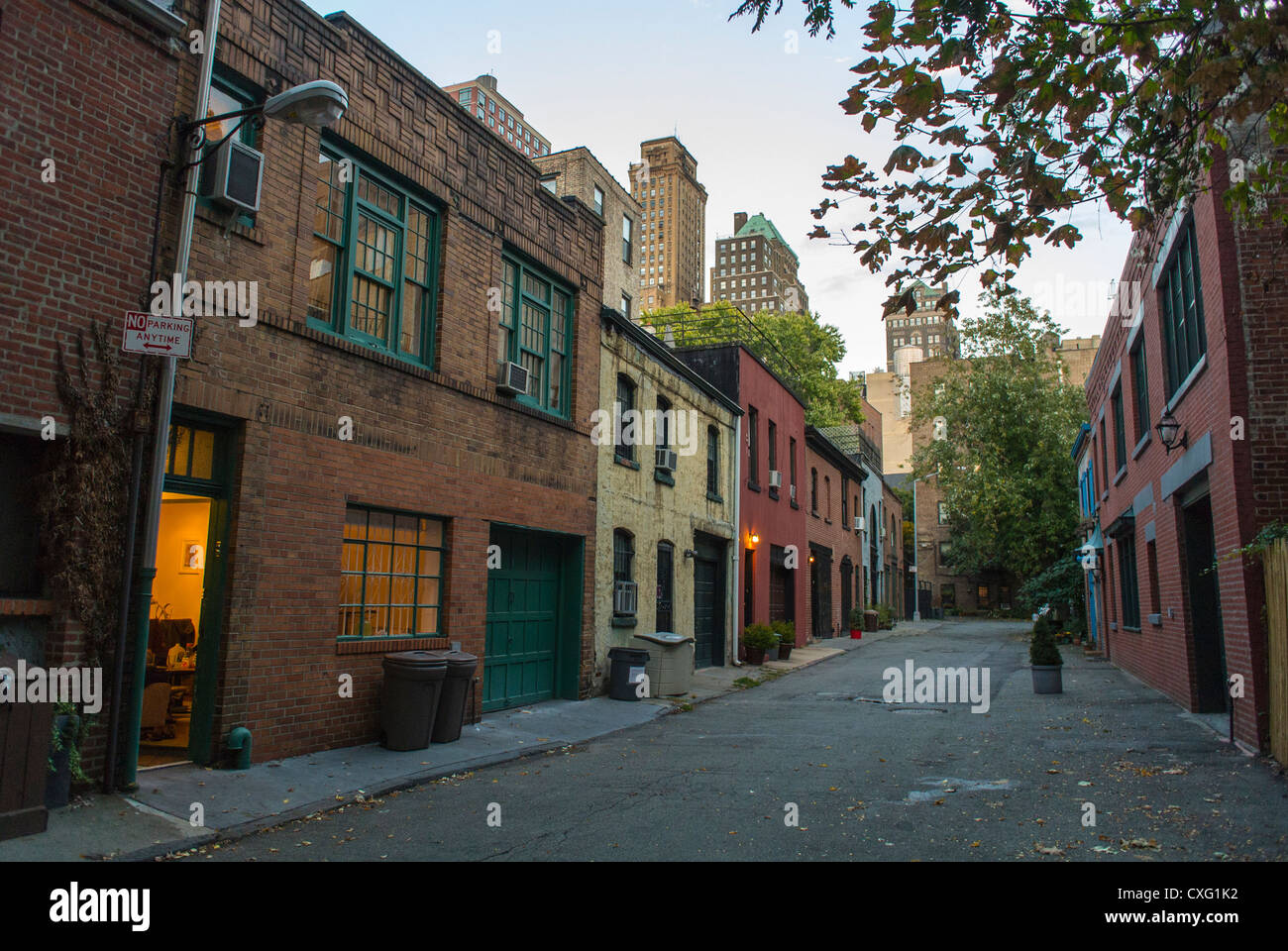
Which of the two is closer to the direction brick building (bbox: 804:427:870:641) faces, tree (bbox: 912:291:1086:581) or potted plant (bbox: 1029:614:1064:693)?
the tree

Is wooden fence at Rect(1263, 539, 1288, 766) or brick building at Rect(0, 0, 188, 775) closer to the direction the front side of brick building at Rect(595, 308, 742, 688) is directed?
the wooden fence

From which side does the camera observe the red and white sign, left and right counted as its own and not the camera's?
front

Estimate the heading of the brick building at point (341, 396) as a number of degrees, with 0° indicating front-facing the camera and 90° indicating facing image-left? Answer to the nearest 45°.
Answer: approximately 315°

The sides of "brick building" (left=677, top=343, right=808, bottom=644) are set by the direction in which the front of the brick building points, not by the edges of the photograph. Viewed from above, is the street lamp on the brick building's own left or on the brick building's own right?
on the brick building's own right

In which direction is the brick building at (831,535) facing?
to the viewer's right

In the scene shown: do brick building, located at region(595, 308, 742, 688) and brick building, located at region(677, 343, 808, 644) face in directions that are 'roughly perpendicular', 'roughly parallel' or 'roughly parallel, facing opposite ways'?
roughly parallel

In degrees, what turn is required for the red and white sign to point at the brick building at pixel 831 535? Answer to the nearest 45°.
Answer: approximately 135° to its left

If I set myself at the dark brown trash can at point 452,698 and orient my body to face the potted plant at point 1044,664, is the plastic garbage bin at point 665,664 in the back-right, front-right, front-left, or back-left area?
front-left

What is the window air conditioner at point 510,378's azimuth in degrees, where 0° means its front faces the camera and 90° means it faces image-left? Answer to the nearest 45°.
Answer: approximately 315°

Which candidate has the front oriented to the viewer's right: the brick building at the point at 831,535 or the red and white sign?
the brick building

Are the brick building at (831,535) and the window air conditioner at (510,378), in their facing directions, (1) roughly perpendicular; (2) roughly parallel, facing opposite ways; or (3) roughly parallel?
roughly parallel

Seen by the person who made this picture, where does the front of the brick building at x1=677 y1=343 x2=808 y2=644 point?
facing the viewer and to the right of the viewer

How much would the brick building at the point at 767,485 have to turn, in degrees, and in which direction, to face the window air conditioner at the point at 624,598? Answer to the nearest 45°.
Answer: approximately 45° to its right

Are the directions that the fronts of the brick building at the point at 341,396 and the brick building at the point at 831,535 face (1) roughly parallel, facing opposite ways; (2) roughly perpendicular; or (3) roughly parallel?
roughly parallel

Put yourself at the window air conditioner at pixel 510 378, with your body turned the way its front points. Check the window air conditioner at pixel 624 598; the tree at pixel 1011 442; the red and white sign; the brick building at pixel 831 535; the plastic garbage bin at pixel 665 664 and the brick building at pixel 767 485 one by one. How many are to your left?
5
